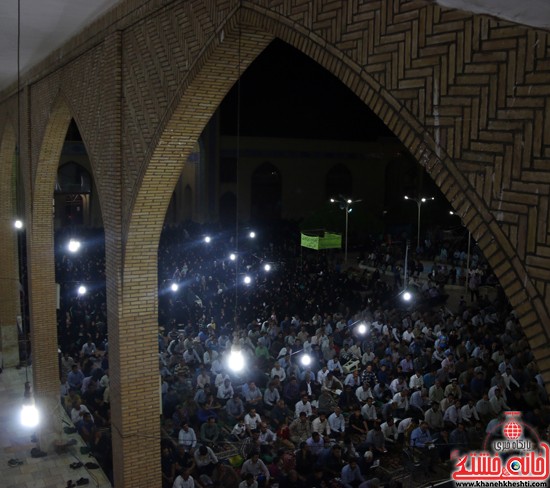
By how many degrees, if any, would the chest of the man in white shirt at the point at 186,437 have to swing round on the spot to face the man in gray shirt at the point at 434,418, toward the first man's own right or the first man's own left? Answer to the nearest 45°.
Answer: approximately 135° to the first man's own left

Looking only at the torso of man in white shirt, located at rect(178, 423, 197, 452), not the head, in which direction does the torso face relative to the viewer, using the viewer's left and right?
facing the viewer and to the left of the viewer

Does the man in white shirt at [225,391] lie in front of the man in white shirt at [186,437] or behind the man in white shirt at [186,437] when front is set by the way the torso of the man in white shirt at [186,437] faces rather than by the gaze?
behind

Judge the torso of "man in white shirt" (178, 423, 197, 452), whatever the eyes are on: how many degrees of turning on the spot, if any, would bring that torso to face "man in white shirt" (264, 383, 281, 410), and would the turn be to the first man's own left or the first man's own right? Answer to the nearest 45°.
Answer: approximately 180°

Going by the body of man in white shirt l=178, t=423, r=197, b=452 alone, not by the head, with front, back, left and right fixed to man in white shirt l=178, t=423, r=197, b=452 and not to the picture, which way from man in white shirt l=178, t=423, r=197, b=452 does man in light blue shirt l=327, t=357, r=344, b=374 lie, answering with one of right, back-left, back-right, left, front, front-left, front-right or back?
back

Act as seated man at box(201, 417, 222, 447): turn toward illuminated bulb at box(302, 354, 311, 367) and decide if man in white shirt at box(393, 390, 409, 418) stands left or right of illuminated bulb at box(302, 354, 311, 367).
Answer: right

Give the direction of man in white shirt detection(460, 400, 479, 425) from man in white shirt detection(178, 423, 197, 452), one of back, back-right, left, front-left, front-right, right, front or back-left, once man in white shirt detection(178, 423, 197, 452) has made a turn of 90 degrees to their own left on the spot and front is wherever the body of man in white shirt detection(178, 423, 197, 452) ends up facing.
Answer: front-left

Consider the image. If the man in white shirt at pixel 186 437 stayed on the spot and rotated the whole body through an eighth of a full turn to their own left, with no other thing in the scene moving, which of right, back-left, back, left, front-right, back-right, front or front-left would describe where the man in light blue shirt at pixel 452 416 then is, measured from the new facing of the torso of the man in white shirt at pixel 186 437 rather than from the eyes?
left

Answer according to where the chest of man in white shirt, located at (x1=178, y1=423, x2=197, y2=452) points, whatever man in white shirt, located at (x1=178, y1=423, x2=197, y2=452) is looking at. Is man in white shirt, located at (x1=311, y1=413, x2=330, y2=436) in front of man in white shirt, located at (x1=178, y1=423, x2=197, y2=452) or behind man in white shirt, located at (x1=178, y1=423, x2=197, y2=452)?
behind
